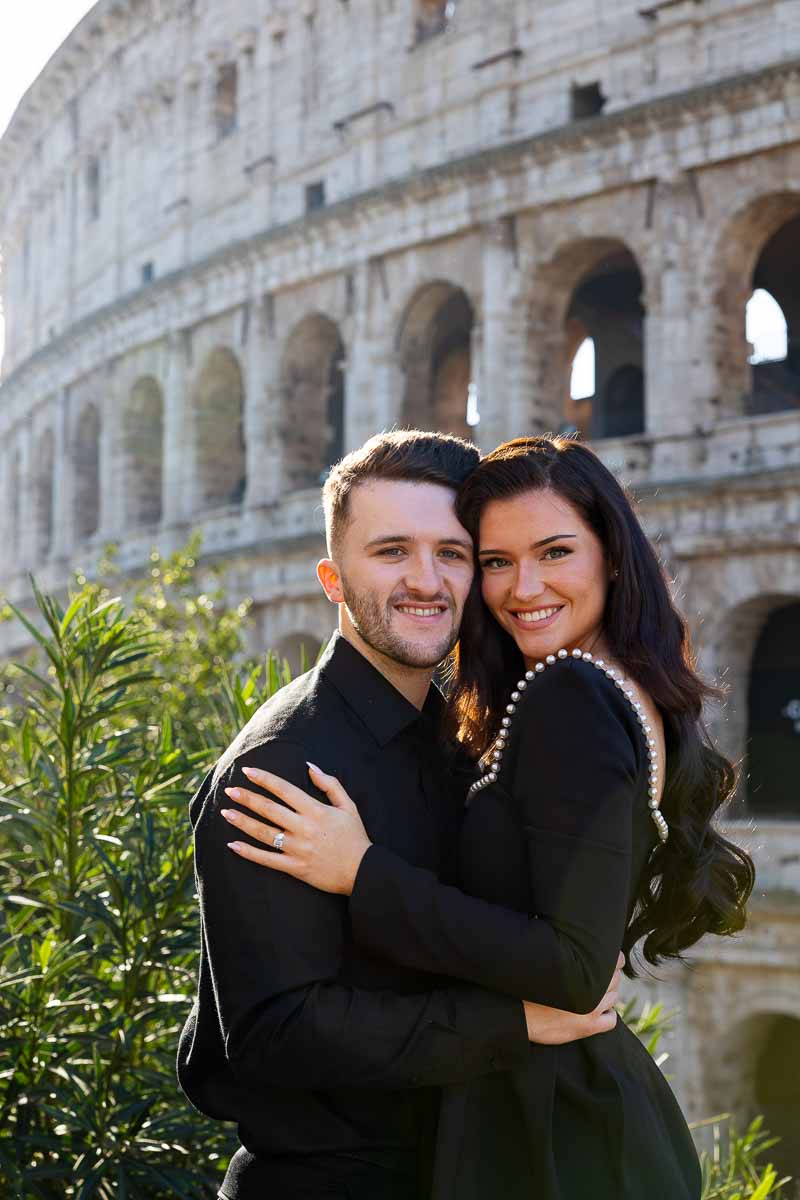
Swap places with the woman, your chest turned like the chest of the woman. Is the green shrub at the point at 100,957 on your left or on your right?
on your right

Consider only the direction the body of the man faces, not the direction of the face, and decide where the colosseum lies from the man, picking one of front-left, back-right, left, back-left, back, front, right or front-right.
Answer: back-left

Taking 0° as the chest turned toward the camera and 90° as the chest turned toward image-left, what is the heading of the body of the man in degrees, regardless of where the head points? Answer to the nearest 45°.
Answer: approximately 315°

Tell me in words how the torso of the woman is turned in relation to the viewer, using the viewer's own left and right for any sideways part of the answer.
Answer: facing to the left of the viewer
